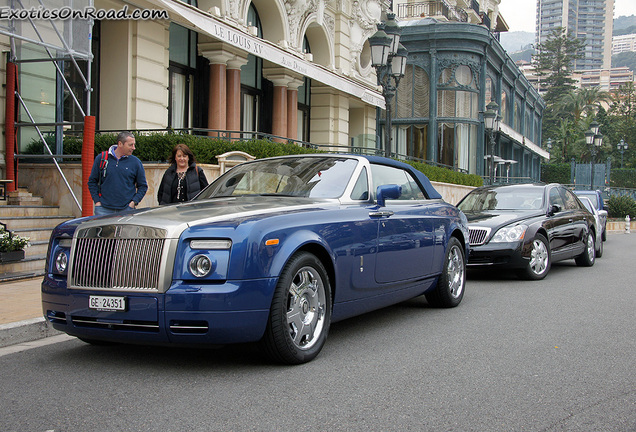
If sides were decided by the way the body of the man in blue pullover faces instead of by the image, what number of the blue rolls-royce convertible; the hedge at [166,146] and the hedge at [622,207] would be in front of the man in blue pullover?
1

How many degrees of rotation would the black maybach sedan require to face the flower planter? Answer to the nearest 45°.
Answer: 0° — it already faces it

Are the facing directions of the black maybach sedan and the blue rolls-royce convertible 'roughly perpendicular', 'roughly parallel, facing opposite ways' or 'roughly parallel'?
roughly parallel

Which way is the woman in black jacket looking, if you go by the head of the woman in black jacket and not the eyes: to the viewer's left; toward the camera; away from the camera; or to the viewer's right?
toward the camera

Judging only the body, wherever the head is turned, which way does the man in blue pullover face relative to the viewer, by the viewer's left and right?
facing the viewer

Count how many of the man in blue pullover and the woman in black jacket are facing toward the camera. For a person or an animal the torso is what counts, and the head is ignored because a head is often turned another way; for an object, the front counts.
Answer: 2

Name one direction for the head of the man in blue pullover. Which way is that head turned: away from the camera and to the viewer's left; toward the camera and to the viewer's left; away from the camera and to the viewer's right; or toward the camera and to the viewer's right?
toward the camera and to the viewer's right

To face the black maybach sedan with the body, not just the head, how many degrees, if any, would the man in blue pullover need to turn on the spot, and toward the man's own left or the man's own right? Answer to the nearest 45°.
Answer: approximately 90° to the man's own left

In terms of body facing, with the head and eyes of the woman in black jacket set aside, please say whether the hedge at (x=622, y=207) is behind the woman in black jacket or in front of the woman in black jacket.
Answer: behind

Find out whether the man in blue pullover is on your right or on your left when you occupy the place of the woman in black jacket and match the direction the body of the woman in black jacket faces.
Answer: on your right

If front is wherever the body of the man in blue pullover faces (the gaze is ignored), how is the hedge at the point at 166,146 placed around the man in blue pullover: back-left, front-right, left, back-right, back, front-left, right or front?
back

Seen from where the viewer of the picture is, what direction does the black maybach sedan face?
facing the viewer and to the left of the viewer

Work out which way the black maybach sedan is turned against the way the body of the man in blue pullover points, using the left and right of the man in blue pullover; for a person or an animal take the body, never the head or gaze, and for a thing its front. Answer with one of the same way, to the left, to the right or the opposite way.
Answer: to the right
